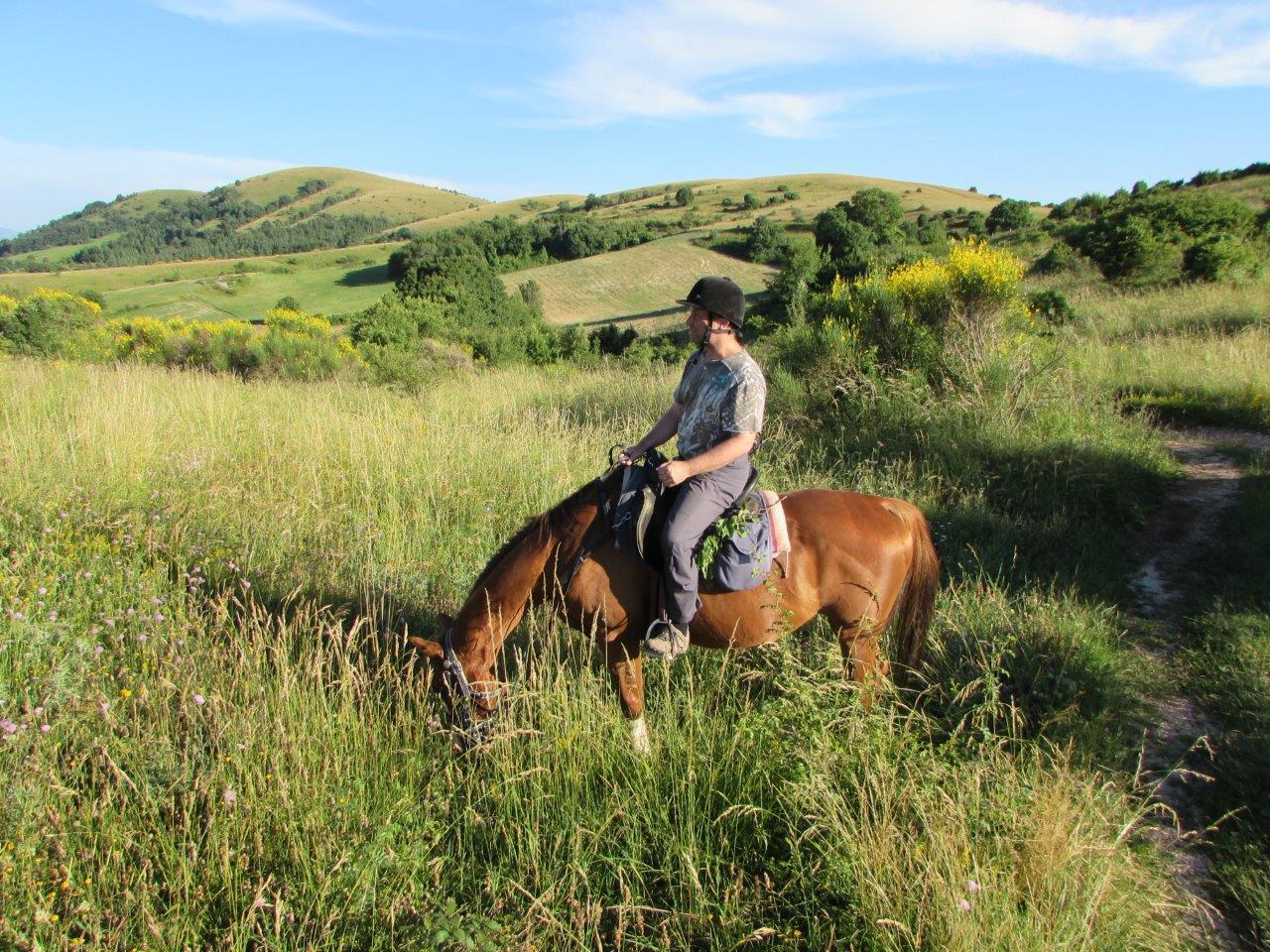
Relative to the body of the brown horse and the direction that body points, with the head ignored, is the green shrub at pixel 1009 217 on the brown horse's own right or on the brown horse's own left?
on the brown horse's own right

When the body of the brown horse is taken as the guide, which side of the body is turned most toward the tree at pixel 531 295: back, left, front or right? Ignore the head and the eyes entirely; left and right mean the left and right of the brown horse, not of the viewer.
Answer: right

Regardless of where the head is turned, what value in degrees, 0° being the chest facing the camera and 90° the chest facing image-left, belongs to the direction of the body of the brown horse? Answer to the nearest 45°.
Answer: approximately 90°

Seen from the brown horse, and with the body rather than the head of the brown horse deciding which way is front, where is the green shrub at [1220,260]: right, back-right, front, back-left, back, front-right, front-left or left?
back-right

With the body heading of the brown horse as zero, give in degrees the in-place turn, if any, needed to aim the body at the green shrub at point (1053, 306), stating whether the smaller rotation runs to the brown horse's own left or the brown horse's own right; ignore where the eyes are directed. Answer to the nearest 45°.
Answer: approximately 135° to the brown horse's own right

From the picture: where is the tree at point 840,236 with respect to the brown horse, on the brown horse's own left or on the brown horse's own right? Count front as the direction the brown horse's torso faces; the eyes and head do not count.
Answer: on the brown horse's own right

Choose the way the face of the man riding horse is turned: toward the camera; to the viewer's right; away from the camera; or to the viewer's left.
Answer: to the viewer's left
